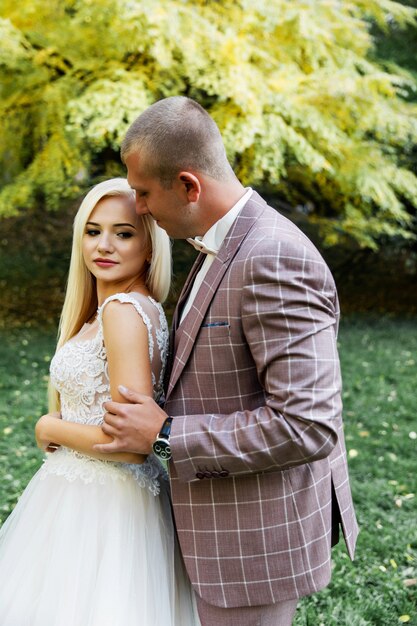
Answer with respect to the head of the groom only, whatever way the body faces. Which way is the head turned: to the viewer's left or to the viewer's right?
to the viewer's left

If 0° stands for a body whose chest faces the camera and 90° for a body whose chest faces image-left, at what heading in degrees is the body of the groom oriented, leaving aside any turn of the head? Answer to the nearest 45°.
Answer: approximately 90°
